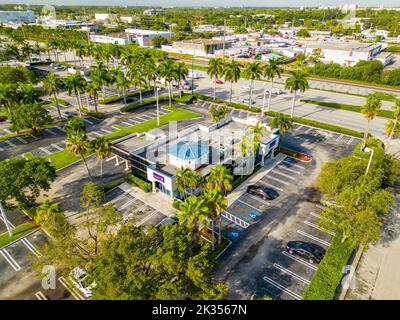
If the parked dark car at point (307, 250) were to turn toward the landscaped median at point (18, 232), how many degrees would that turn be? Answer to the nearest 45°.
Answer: approximately 135° to its right

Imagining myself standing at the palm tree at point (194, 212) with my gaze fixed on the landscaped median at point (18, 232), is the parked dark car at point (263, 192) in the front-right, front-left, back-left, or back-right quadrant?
back-right

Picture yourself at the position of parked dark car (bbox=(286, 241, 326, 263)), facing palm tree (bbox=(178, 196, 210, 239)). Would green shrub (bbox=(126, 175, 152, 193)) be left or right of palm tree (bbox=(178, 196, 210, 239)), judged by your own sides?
right

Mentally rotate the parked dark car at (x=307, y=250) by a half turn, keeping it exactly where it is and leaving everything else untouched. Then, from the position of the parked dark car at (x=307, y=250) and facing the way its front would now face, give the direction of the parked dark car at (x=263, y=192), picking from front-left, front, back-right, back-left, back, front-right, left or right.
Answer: front
